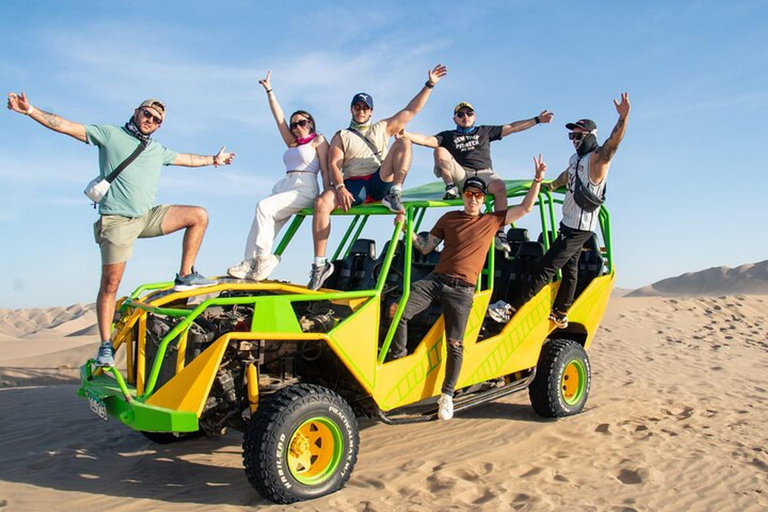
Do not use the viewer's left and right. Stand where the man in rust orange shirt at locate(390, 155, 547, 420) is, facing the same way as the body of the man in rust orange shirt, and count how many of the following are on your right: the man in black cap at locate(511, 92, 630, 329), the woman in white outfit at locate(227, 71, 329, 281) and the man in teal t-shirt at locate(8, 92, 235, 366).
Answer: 2

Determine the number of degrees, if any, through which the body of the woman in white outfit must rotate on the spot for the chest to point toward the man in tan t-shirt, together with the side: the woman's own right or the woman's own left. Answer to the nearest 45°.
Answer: approximately 135° to the woman's own left

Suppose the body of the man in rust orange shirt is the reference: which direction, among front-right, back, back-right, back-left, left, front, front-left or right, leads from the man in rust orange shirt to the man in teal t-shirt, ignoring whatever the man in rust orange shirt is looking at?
right

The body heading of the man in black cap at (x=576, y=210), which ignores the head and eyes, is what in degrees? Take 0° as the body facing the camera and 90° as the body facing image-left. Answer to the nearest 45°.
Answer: approximately 45°

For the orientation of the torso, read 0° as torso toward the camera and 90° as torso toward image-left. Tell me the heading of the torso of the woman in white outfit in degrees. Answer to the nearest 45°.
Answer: approximately 45°

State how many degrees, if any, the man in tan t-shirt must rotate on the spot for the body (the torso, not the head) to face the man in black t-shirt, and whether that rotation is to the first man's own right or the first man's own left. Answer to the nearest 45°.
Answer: approximately 135° to the first man's own left

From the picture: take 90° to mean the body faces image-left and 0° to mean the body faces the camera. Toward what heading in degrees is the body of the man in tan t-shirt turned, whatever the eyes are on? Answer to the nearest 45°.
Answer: approximately 0°
